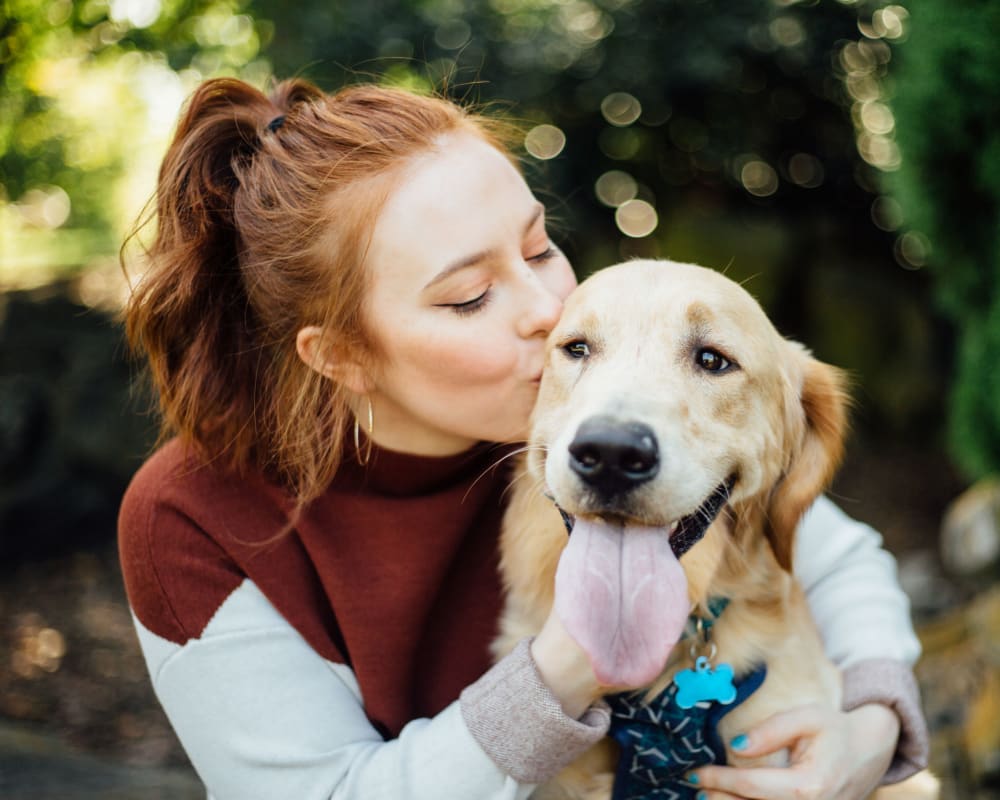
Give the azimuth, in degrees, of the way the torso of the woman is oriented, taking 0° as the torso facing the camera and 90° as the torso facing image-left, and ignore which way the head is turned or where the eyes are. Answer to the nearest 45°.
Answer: approximately 315°

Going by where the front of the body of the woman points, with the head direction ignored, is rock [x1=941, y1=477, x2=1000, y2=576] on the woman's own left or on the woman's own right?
on the woman's own left
